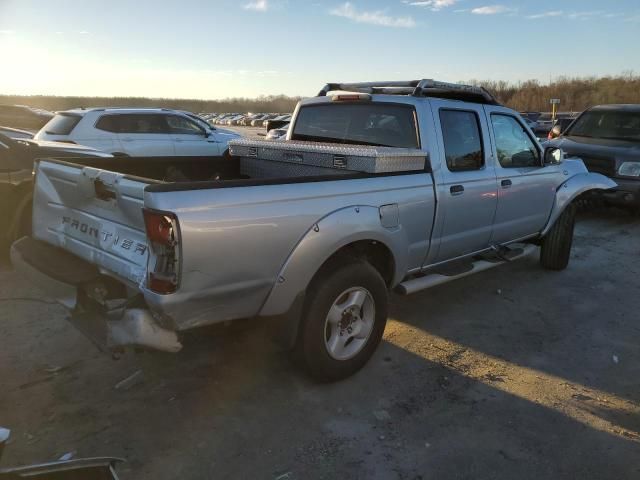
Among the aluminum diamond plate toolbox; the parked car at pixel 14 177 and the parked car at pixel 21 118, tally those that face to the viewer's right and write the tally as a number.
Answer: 2

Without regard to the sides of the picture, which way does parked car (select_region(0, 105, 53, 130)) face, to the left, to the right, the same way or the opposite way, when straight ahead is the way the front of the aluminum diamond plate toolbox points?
the opposite way

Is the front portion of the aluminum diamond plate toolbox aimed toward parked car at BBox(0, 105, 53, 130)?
no

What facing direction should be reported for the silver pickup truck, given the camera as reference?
facing away from the viewer and to the right of the viewer

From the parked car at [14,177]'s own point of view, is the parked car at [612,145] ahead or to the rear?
ahead

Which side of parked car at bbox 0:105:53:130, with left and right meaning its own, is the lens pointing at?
right

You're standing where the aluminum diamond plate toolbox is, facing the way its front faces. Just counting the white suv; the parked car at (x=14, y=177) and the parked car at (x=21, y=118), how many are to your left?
0

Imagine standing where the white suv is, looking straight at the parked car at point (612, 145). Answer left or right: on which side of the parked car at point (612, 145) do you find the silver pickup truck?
right

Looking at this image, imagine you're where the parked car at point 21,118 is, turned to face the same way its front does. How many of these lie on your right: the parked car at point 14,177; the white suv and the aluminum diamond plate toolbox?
3

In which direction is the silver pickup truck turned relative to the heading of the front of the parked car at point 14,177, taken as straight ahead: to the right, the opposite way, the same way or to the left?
the same way

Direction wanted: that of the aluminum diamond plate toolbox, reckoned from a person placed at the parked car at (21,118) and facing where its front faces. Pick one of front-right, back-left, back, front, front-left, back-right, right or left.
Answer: right

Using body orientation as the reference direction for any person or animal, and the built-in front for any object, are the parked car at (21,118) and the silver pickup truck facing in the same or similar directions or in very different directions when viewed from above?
same or similar directions

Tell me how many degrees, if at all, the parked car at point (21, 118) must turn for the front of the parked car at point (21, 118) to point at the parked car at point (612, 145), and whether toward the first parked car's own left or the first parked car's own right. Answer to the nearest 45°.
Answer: approximately 45° to the first parked car's own right

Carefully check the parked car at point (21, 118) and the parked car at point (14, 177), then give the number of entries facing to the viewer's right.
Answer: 2

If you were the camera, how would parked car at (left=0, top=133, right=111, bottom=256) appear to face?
facing to the right of the viewer
